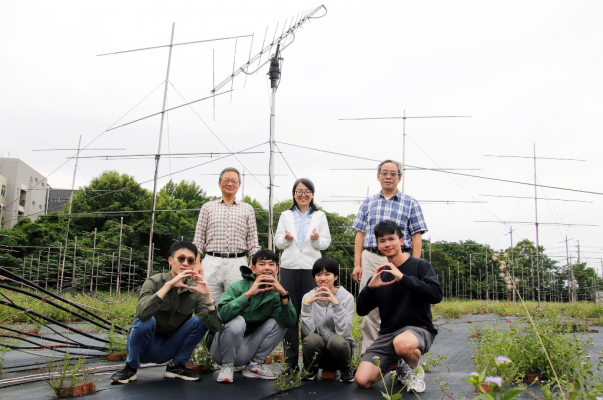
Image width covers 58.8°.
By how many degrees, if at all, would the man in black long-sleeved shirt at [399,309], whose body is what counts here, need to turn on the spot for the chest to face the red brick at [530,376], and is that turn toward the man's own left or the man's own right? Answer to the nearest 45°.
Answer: approximately 135° to the man's own left

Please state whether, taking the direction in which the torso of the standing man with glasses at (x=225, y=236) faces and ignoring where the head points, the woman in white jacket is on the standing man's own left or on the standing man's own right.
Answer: on the standing man's own left

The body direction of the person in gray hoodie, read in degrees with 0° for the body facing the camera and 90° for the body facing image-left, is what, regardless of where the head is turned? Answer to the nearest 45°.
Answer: approximately 0°

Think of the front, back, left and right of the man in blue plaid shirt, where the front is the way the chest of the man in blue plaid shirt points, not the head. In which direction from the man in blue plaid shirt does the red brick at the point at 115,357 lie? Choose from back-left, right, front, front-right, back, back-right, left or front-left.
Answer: right

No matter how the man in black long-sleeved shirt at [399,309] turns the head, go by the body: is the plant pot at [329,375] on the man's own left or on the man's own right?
on the man's own right

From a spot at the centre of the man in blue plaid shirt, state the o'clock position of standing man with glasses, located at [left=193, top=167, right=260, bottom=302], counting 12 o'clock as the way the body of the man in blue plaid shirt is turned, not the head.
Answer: The standing man with glasses is roughly at 3 o'clock from the man in blue plaid shirt.
